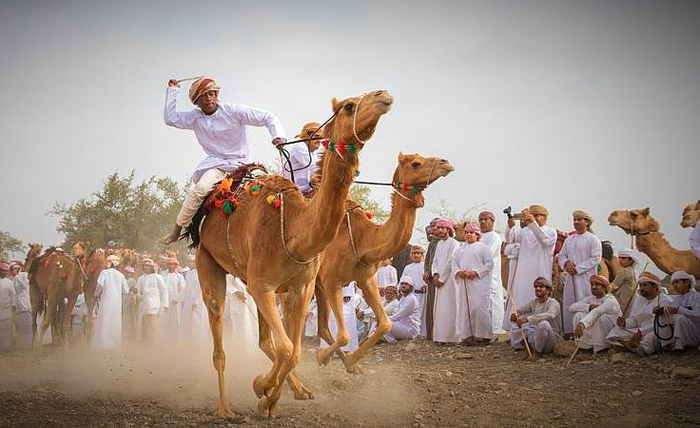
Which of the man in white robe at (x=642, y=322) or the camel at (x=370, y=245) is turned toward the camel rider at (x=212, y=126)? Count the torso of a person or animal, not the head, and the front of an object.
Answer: the man in white robe

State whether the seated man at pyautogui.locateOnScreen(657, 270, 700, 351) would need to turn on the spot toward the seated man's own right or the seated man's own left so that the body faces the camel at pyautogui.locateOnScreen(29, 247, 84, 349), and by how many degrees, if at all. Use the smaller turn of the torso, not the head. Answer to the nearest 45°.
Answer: approximately 45° to the seated man's own right

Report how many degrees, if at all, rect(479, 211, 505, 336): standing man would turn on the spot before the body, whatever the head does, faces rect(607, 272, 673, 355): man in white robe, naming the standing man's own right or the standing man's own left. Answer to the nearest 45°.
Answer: approximately 90° to the standing man's own left

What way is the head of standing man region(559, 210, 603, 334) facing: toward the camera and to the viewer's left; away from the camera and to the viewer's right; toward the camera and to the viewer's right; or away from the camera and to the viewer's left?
toward the camera and to the viewer's left

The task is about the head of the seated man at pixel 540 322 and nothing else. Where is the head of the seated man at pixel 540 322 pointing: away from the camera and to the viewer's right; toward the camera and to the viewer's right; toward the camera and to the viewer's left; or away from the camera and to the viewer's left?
toward the camera and to the viewer's left

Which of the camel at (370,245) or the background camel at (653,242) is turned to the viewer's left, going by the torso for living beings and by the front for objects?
the background camel

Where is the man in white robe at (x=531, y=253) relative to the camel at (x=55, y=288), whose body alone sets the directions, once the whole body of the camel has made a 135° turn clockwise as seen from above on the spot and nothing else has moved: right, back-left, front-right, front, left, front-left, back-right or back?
front

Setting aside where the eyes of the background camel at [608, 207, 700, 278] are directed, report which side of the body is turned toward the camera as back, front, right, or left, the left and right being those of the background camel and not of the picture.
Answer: left

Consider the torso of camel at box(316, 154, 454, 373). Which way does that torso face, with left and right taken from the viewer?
facing the viewer and to the right of the viewer

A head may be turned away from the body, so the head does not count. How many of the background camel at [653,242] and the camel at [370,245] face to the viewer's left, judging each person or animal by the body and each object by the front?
1

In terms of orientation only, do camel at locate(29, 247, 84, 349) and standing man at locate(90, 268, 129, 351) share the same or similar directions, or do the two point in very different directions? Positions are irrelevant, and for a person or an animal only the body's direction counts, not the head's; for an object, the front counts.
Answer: same or similar directions

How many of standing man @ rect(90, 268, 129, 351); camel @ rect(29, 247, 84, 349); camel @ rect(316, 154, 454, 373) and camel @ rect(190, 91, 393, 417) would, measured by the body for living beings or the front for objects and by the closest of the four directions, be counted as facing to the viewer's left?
0
